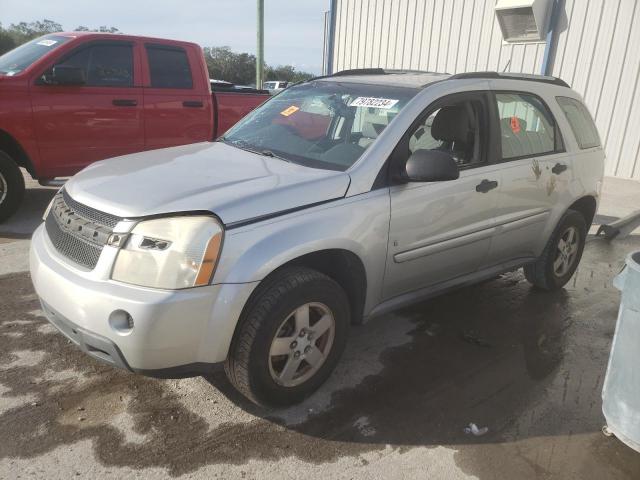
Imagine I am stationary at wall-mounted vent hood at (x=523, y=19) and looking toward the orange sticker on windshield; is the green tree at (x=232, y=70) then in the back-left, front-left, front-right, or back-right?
back-right

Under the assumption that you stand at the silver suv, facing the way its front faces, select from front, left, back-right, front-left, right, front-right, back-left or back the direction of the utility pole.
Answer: back-right

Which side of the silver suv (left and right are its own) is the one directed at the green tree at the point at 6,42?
right

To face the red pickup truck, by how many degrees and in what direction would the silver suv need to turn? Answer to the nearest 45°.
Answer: approximately 90° to its right

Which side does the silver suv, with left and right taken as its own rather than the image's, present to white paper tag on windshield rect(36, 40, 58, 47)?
right

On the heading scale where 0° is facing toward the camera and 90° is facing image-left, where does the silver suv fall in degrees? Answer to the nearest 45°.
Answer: approximately 45°

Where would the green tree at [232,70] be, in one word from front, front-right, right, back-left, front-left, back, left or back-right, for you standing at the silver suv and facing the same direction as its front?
back-right
